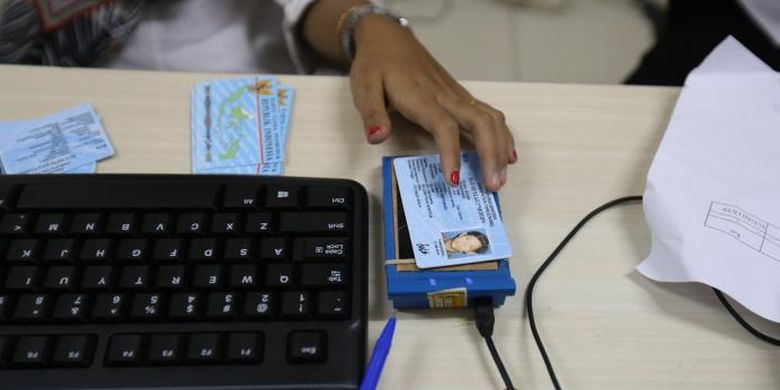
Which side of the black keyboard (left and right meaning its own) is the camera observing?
back

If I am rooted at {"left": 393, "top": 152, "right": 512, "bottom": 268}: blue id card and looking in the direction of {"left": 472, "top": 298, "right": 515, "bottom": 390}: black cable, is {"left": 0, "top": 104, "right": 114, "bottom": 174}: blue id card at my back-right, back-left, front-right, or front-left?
back-right

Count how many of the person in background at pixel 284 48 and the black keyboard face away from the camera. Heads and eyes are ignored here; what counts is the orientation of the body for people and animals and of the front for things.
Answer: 1

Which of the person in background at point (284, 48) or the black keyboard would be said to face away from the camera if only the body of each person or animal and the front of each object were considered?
the black keyboard

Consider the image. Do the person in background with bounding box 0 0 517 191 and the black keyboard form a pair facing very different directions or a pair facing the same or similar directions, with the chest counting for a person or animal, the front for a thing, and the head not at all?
very different directions

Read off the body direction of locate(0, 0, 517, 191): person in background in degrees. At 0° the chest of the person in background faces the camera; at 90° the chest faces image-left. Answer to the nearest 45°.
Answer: approximately 0°
